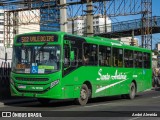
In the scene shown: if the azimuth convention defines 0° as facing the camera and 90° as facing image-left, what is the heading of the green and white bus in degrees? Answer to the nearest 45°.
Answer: approximately 45°

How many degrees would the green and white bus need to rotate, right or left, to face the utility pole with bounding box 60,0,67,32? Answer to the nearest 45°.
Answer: approximately 135° to its right
